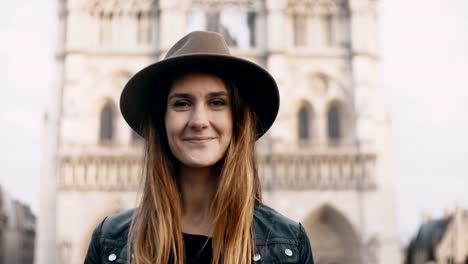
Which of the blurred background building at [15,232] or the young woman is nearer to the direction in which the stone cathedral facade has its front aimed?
the young woman

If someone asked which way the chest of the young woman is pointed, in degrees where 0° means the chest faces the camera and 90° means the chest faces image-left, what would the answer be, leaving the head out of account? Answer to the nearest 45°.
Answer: approximately 0°

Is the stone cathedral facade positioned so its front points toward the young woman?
yes

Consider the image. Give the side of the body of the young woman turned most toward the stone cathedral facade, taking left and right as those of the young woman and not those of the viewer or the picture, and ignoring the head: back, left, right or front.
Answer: back

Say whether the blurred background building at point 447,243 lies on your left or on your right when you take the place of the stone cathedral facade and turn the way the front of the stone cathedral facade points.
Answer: on your left

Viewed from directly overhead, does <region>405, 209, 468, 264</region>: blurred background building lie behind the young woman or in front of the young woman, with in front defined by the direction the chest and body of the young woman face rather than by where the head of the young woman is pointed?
behind

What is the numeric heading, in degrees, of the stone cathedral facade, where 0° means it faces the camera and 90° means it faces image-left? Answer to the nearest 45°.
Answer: approximately 0°

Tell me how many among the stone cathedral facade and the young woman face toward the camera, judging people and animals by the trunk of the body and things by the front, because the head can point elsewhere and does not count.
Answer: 2

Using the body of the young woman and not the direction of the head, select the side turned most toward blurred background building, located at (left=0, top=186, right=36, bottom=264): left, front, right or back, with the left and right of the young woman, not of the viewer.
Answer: back

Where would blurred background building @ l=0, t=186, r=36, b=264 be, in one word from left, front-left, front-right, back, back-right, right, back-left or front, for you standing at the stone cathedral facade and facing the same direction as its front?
back-right
